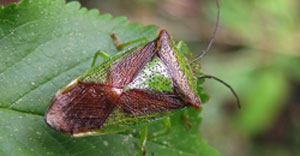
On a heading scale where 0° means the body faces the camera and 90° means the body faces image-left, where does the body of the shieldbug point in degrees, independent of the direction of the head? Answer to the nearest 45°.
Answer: approximately 270°
